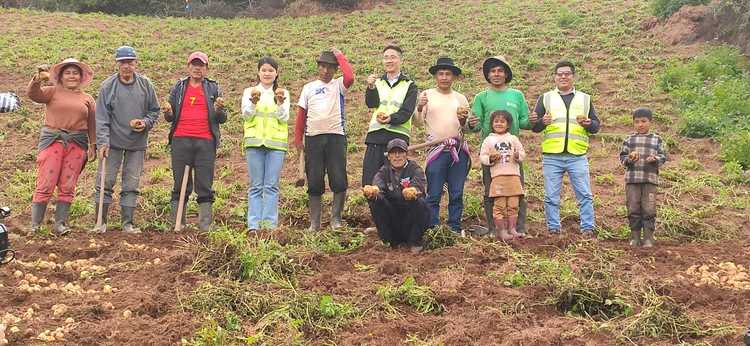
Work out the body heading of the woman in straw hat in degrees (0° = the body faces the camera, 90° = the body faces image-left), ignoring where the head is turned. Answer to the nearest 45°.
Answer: approximately 0°

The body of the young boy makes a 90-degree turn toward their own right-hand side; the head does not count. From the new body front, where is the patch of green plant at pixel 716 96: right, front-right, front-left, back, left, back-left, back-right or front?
right

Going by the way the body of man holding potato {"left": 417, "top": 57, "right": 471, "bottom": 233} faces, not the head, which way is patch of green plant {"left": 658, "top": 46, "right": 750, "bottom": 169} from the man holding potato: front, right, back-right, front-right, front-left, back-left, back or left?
back-left

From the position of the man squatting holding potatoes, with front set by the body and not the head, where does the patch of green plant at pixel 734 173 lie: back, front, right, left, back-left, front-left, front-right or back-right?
back-left

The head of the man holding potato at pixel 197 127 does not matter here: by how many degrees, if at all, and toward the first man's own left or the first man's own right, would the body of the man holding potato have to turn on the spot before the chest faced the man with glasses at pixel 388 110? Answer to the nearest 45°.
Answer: approximately 90° to the first man's own left
